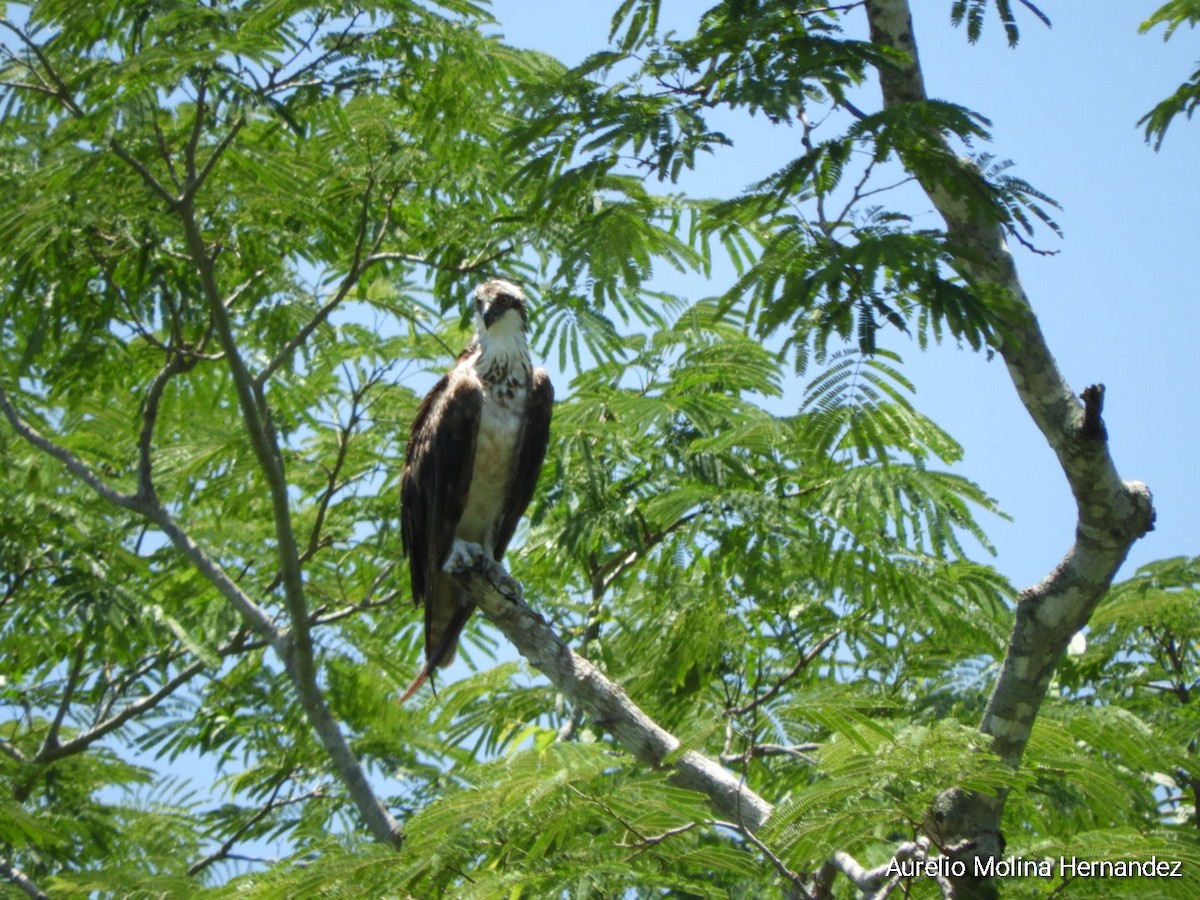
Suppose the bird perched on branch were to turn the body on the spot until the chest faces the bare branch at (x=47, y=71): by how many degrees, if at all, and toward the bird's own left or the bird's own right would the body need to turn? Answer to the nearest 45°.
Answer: approximately 135° to the bird's own right

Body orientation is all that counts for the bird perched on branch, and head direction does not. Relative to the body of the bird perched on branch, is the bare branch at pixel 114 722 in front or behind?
behind

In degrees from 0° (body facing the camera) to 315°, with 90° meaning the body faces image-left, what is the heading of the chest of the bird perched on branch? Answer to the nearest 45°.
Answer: approximately 315°

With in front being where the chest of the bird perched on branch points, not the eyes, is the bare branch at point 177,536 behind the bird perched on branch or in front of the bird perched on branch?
behind
